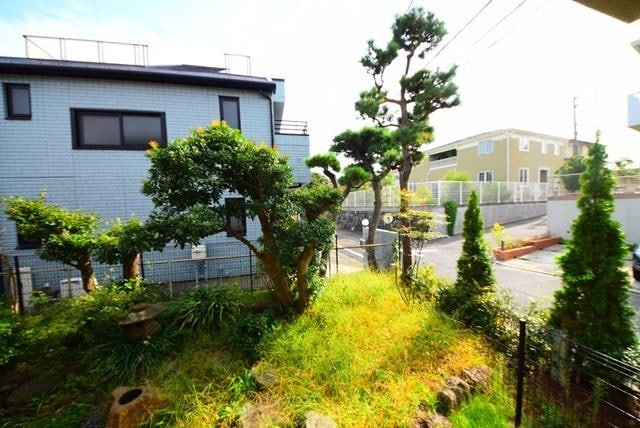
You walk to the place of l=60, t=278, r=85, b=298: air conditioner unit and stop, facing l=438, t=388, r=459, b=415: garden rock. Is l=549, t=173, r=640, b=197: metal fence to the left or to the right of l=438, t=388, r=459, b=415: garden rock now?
left

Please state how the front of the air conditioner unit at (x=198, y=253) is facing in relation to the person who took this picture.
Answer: facing the viewer

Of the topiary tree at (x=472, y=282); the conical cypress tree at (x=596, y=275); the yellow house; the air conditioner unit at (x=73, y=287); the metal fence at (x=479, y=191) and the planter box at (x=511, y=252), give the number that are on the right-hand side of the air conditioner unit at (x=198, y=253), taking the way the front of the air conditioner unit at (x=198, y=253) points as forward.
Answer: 1

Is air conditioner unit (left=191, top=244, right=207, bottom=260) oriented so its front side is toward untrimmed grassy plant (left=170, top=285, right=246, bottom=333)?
yes

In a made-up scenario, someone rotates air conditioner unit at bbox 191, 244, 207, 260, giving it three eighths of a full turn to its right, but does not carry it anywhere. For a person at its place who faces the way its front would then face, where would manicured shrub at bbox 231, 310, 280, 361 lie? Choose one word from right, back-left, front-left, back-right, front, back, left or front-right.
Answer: back-left

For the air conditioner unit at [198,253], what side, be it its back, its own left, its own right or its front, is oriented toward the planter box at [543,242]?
left

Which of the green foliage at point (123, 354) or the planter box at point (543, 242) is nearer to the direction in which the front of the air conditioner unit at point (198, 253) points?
the green foliage

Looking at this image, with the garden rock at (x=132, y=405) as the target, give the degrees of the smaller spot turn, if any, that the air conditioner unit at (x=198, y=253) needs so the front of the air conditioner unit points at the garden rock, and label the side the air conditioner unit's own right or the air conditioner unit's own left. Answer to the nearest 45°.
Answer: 0° — it already faces it

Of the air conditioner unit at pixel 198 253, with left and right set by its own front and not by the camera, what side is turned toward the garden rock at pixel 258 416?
front

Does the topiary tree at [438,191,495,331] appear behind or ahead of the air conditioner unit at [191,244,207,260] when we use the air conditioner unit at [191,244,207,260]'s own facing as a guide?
ahead

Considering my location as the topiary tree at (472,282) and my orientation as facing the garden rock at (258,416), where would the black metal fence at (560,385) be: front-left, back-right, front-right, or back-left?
front-left

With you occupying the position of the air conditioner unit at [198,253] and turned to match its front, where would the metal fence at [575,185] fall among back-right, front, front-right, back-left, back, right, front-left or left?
left

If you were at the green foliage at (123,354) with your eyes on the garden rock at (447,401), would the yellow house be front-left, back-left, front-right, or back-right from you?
front-left

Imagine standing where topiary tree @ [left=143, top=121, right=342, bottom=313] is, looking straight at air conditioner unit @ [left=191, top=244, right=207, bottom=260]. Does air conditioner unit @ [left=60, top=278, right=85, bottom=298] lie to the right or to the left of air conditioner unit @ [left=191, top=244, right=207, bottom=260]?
left

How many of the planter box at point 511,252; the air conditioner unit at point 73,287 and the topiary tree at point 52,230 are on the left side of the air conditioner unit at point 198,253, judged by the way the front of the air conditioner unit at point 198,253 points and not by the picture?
1
